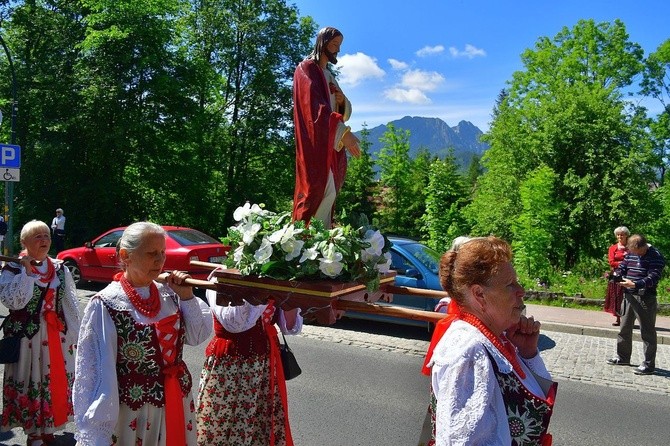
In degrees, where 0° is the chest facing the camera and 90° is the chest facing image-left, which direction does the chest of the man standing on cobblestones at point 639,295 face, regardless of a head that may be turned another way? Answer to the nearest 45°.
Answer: approximately 45°

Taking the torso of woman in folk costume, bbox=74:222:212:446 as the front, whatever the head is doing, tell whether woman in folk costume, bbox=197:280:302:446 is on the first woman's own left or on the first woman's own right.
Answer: on the first woman's own left

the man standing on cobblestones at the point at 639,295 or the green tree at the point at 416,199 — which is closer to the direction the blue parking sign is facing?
the man standing on cobblestones

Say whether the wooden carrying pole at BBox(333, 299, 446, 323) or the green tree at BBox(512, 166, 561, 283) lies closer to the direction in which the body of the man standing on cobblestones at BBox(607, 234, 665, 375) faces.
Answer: the wooden carrying pole

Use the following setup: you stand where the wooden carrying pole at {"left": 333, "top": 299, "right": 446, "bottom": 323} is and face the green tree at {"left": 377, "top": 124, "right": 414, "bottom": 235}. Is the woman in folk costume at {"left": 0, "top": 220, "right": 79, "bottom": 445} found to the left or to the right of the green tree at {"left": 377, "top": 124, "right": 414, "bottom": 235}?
left

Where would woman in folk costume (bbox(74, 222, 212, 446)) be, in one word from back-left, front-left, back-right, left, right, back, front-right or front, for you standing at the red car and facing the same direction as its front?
back-left

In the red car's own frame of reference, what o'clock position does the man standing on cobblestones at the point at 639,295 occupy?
The man standing on cobblestones is roughly at 6 o'clock from the red car.

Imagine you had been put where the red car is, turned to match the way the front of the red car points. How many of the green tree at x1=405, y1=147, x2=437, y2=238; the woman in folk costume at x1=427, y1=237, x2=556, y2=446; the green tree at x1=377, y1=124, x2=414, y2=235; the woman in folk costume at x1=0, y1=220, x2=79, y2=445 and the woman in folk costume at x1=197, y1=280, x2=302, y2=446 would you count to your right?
2

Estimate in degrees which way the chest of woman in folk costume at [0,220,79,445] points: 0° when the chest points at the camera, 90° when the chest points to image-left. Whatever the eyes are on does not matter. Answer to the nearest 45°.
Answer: approximately 315°

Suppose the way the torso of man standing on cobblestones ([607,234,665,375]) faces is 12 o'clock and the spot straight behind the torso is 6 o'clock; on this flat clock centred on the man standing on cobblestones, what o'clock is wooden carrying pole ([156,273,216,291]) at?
The wooden carrying pole is roughly at 11 o'clock from the man standing on cobblestones.

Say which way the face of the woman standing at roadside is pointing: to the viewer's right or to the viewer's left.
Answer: to the viewer's left
